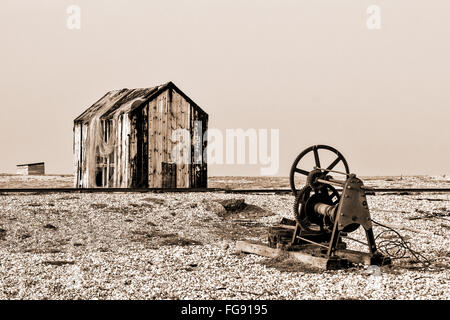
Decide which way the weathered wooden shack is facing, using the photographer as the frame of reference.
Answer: facing the viewer and to the right of the viewer

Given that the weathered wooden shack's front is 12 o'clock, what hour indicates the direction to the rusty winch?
The rusty winch is roughly at 1 o'clock from the weathered wooden shack.

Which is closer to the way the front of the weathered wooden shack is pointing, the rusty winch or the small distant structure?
the rusty winch

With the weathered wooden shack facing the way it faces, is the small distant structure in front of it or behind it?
behind
